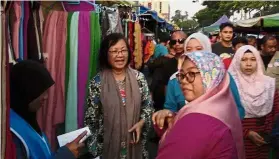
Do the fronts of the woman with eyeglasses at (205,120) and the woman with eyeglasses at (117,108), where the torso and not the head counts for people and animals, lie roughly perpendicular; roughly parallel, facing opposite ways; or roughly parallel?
roughly perpendicular

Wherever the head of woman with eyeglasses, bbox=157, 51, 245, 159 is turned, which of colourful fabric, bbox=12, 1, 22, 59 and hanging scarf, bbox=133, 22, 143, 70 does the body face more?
the colourful fabric

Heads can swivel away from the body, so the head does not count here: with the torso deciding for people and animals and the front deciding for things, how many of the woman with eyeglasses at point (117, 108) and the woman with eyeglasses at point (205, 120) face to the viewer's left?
1

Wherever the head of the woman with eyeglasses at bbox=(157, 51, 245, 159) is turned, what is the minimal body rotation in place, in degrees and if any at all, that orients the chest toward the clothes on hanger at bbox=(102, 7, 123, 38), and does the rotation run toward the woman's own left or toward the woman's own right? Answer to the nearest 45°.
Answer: approximately 45° to the woman's own right

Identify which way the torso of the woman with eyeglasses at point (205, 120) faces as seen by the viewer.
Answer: to the viewer's left

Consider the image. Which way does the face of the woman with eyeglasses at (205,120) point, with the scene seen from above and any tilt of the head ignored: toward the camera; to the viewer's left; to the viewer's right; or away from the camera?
to the viewer's left
